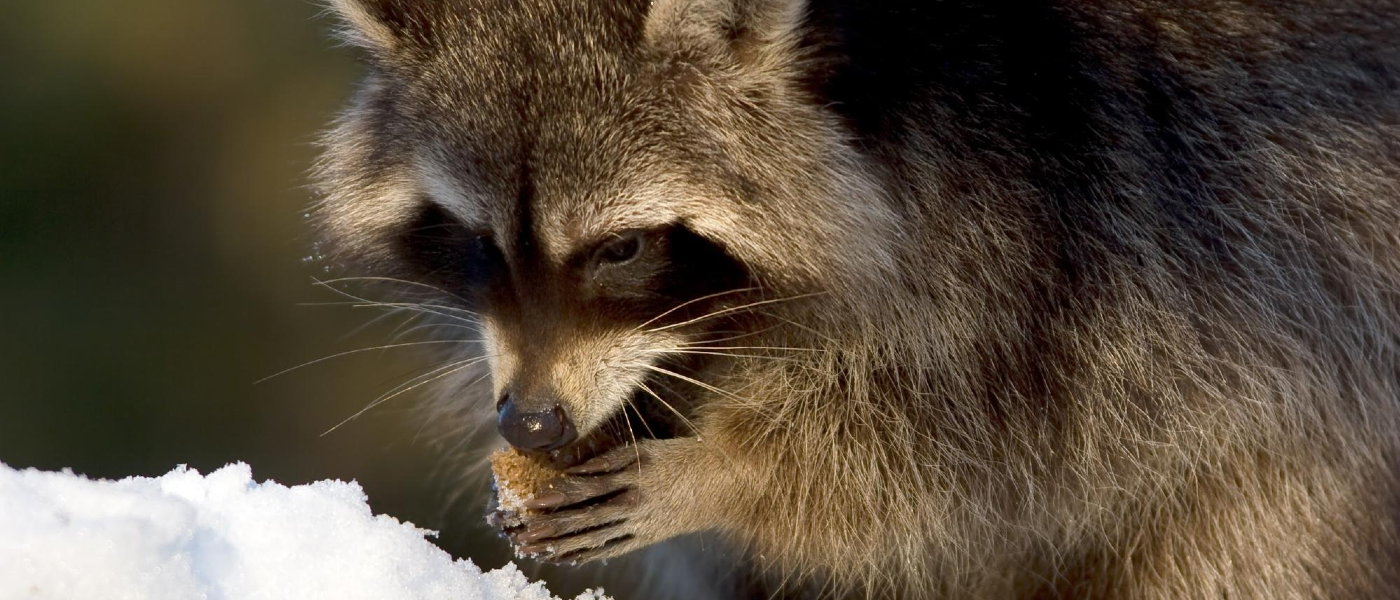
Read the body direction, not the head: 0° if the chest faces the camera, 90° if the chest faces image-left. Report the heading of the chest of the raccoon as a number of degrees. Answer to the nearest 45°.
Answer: approximately 45°
